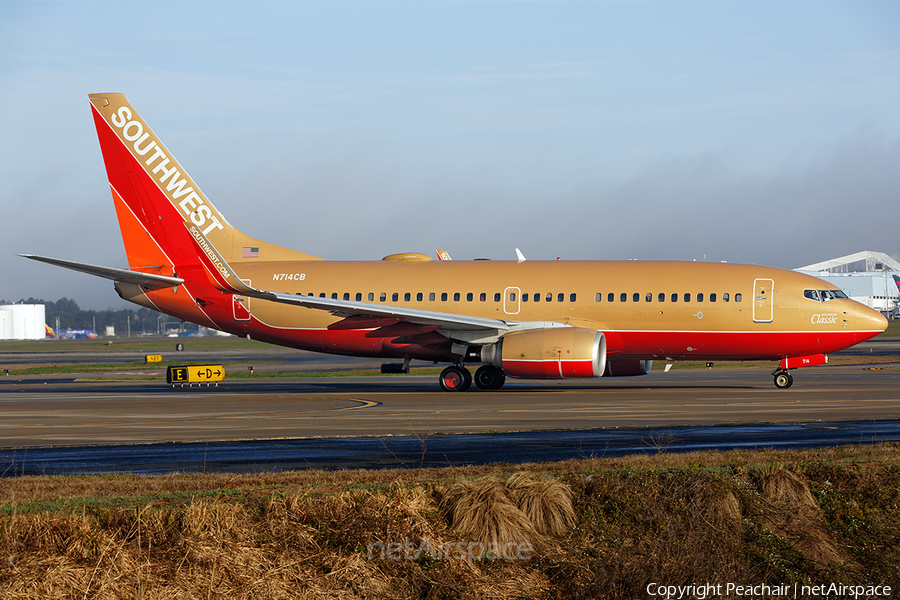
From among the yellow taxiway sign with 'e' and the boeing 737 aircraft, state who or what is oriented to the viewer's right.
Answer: the boeing 737 aircraft

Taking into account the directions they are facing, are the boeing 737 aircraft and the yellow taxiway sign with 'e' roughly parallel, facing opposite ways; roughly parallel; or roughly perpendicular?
roughly perpendicular

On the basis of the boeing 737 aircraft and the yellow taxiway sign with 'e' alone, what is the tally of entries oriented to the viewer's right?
1

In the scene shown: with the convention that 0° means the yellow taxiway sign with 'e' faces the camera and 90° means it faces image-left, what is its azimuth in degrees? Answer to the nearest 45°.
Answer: approximately 0°

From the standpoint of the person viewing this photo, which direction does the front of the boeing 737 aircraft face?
facing to the right of the viewer

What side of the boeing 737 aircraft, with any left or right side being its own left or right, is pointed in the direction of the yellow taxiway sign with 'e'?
back
